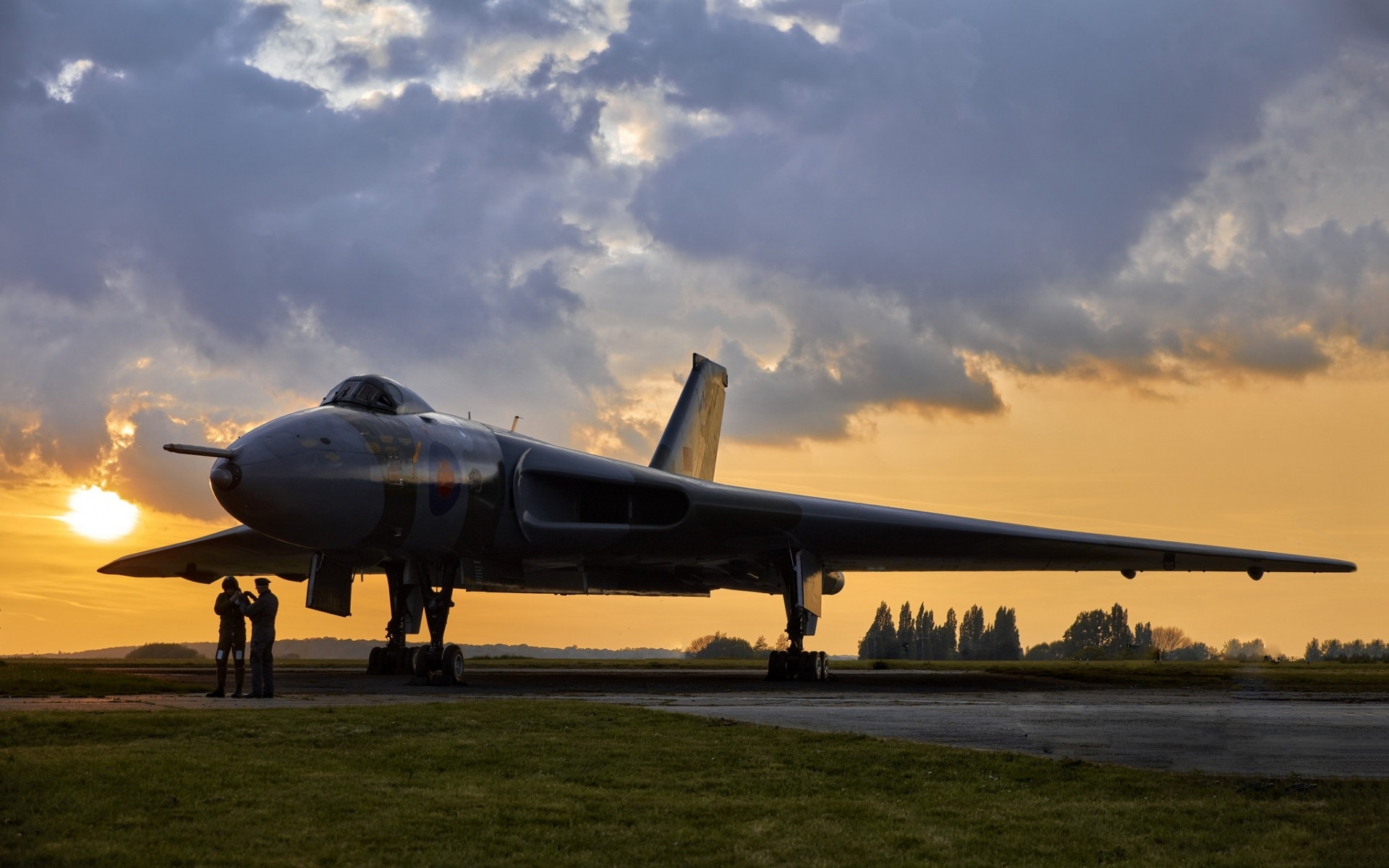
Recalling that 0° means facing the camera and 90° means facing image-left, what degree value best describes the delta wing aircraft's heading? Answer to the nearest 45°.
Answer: approximately 45°
